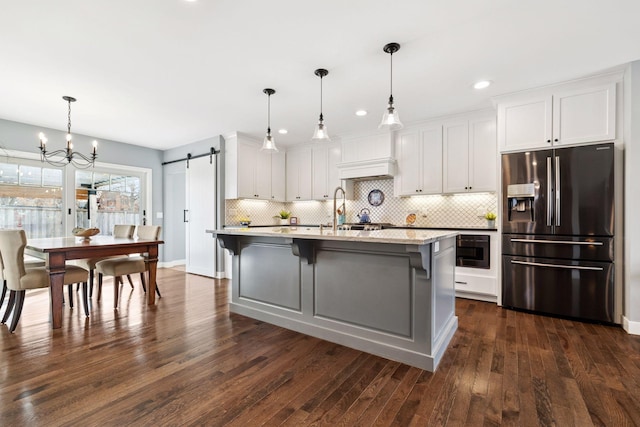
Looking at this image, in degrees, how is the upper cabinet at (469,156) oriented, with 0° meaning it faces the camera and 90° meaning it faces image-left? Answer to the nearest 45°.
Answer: approximately 0°

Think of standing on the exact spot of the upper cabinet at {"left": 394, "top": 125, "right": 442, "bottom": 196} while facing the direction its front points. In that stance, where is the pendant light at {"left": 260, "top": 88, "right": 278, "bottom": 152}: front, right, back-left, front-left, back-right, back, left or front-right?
front-right

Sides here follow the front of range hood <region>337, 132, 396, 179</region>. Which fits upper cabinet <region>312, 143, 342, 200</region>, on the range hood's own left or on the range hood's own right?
on the range hood's own right

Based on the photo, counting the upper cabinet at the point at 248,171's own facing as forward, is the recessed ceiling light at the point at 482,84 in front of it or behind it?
in front

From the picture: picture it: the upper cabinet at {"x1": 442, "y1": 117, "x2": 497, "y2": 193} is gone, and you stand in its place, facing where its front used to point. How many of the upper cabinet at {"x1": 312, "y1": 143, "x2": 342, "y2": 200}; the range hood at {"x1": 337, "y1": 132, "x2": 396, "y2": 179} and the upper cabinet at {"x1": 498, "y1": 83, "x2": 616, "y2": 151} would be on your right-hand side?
2

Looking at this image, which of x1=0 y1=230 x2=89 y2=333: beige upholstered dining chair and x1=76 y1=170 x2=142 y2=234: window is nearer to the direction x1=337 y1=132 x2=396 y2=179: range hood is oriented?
the beige upholstered dining chair

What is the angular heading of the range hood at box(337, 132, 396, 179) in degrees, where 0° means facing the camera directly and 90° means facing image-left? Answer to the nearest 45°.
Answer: approximately 45°

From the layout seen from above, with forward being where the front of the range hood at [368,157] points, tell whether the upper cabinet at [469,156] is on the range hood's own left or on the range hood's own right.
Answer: on the range hood's own left

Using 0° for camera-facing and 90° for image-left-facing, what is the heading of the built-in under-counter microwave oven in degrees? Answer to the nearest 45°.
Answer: approximately 0°
